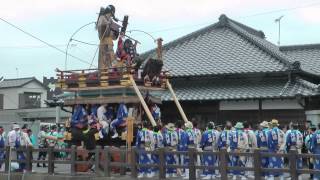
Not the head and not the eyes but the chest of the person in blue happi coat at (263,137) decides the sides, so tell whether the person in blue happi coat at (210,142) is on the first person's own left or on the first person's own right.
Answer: on the first person's own left

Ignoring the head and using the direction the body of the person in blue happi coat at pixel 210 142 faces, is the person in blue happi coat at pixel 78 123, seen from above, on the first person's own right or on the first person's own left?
on the first person's own left

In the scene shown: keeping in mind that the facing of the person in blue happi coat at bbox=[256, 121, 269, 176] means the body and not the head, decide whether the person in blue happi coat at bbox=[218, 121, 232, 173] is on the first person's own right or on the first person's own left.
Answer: on the first person's own left

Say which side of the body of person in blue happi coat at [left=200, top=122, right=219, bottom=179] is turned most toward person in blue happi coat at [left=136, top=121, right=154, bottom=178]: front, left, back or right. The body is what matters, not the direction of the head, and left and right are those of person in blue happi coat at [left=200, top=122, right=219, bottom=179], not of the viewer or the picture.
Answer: left

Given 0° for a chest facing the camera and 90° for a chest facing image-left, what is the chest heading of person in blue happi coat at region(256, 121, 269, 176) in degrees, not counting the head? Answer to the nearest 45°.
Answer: approximately 180°

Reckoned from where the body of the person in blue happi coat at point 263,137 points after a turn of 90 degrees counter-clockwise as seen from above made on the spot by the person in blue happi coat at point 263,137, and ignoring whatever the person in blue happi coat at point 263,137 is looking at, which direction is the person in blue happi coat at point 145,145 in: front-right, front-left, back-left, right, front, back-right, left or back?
front

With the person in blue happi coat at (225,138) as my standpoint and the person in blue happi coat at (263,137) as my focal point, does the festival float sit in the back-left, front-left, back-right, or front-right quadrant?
back-left

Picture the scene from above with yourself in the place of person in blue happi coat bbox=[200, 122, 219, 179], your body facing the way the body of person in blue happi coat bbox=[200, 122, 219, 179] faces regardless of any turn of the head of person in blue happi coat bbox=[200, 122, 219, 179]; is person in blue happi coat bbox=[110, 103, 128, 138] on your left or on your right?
on your left

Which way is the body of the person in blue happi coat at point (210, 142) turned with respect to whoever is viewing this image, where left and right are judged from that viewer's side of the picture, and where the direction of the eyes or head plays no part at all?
facing away from the viewer

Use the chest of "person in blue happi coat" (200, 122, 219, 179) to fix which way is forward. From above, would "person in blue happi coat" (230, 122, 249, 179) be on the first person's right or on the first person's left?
on the first person's right

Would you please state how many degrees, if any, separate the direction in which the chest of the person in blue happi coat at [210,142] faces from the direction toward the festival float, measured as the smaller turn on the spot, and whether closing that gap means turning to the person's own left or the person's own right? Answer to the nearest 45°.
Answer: approximately 45° to the person's own left
